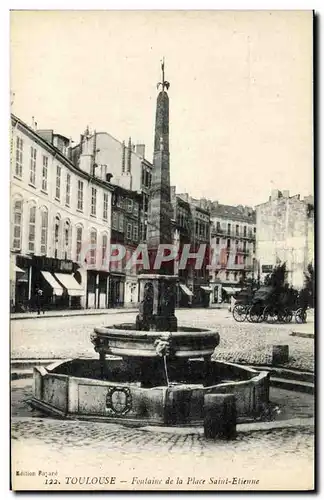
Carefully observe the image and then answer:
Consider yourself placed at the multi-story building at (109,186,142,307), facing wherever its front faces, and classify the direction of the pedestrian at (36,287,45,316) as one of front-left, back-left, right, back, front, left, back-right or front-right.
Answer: back-right

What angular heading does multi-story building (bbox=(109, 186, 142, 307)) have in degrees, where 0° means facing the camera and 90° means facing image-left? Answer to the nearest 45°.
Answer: approximately 315°

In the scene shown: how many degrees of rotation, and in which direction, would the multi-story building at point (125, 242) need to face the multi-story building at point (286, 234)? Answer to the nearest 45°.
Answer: approximately 45° to its left
